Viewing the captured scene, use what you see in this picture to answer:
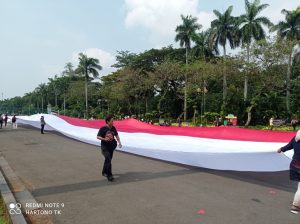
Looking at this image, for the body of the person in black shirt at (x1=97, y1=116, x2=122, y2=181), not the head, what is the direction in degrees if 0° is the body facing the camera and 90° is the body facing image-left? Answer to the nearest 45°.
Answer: approximately 315°
